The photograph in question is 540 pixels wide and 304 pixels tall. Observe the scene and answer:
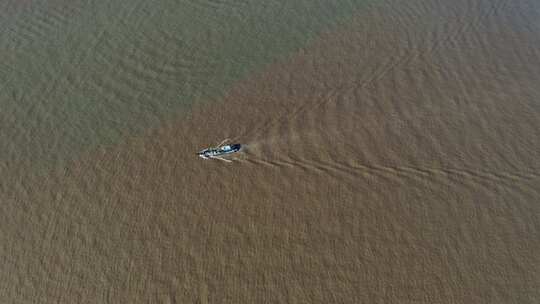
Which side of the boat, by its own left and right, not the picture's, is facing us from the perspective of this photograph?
left
